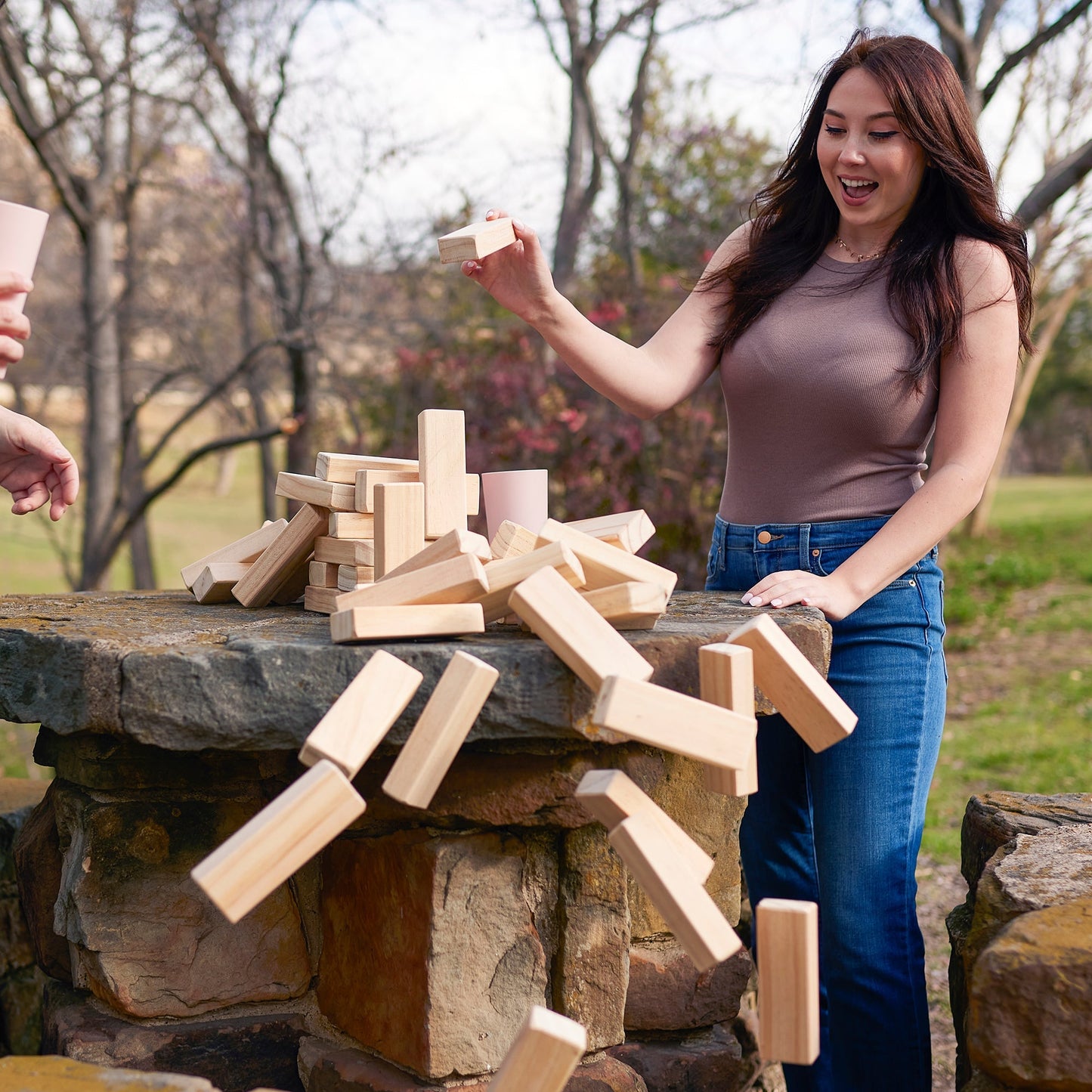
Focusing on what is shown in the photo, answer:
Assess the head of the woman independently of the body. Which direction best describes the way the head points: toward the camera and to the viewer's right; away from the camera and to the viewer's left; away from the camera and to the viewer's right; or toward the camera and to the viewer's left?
toward the camera and to the viewer's left

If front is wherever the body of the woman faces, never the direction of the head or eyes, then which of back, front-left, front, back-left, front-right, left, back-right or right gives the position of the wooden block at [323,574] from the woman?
front-right

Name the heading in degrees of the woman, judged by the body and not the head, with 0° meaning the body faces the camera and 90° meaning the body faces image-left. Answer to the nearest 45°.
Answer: approximately 45°

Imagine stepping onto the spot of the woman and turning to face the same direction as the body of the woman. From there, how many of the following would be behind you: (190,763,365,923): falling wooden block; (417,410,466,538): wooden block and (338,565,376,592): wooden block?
0

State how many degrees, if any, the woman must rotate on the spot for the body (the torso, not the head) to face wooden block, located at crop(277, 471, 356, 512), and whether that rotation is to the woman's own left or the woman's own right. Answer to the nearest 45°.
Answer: approximately 45° to the woman's own right

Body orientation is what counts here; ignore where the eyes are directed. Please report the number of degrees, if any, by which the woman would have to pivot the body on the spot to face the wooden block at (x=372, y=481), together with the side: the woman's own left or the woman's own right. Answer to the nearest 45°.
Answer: approximately 45° to the woman's own right

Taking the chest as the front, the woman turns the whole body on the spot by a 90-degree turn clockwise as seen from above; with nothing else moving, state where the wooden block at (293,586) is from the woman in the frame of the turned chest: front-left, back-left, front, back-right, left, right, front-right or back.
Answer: front-left

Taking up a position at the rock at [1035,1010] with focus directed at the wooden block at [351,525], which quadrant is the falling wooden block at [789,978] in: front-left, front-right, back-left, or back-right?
front-left
